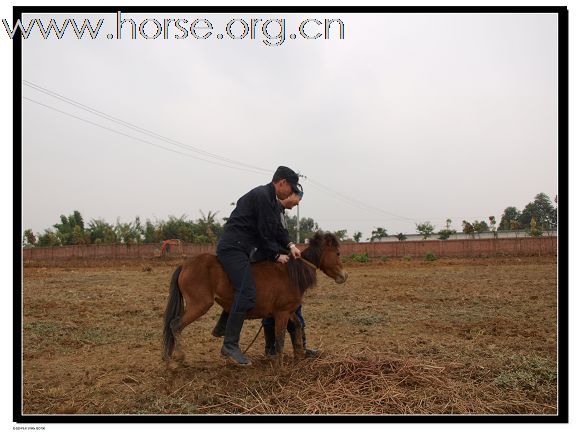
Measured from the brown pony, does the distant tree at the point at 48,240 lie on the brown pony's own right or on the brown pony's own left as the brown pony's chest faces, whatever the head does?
on the brown pony's own left

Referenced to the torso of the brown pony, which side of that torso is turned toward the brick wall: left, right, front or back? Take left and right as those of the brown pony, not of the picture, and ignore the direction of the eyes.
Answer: left

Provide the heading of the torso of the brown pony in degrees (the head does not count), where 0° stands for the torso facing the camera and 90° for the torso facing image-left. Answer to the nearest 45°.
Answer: approximately 270°
